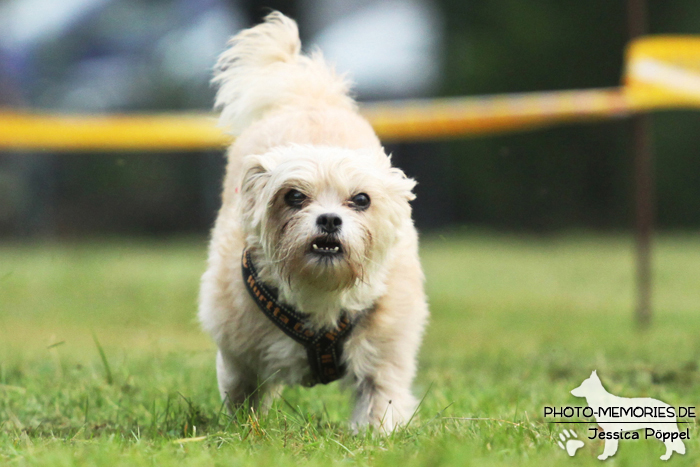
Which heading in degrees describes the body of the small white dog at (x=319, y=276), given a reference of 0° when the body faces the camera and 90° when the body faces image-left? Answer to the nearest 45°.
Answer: approximately 0°

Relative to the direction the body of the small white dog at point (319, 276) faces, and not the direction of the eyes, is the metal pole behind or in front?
behind
